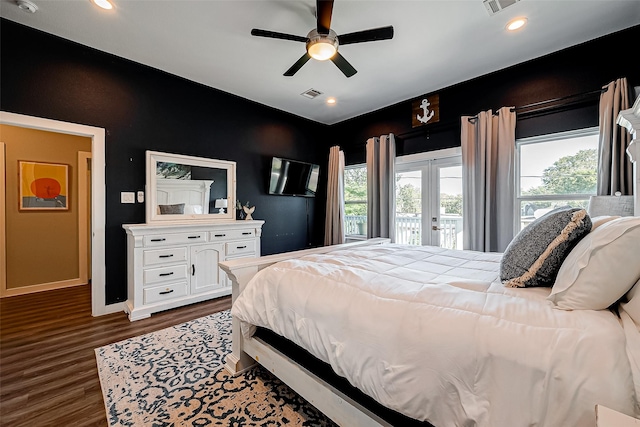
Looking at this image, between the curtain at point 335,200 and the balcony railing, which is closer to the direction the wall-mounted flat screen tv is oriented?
the balcony railing

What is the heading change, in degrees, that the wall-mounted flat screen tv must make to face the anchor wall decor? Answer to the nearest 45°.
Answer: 0° — it already faces it

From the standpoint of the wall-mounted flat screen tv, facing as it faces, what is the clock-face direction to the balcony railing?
The balcony railing is roughly at 11 o'clock from the wall-mounted flat screen tv.

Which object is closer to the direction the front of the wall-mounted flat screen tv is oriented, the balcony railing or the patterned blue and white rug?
the balcony railing

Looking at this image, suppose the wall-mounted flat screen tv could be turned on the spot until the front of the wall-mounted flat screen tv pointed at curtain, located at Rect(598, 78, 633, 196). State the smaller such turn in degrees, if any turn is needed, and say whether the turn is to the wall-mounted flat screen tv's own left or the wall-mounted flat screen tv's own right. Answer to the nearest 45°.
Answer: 0° — it already faces it

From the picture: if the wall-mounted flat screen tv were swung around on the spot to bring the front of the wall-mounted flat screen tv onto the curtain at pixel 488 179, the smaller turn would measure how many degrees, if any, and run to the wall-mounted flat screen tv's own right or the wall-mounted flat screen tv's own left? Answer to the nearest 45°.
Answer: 0° — it already faces it

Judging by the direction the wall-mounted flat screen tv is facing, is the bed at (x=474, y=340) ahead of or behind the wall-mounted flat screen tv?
ahead

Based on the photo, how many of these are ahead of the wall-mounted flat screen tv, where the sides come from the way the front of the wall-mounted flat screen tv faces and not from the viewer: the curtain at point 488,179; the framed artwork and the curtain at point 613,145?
2

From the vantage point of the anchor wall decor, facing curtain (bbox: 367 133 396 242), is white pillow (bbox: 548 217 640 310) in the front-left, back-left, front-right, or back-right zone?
back-left

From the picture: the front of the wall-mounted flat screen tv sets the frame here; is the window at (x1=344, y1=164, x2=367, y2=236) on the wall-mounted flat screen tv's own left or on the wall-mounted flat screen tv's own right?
on the wall-mounted flat screen tv's own left

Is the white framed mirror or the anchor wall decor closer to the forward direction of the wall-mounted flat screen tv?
the anchor wall decor

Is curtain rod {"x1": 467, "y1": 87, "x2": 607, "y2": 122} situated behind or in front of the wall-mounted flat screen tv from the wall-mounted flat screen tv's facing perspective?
in front

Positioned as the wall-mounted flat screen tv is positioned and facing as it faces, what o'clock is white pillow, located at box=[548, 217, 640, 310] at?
The white pillow is roughly at 1 o'clock from the wall-mounted flat screen tv.

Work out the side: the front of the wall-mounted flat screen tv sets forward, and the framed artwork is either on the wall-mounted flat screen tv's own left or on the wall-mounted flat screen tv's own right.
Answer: on the wall-mounted flat screen tv's own right

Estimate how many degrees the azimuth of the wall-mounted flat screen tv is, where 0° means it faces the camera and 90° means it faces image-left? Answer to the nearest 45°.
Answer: approximately 315°

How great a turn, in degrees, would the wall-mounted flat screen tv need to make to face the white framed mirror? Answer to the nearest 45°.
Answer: approximately 90° to its right

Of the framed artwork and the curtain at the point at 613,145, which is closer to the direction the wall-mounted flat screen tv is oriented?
the curtain

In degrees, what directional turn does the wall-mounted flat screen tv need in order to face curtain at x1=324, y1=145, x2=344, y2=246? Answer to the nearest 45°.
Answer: approximately 45° to its left
